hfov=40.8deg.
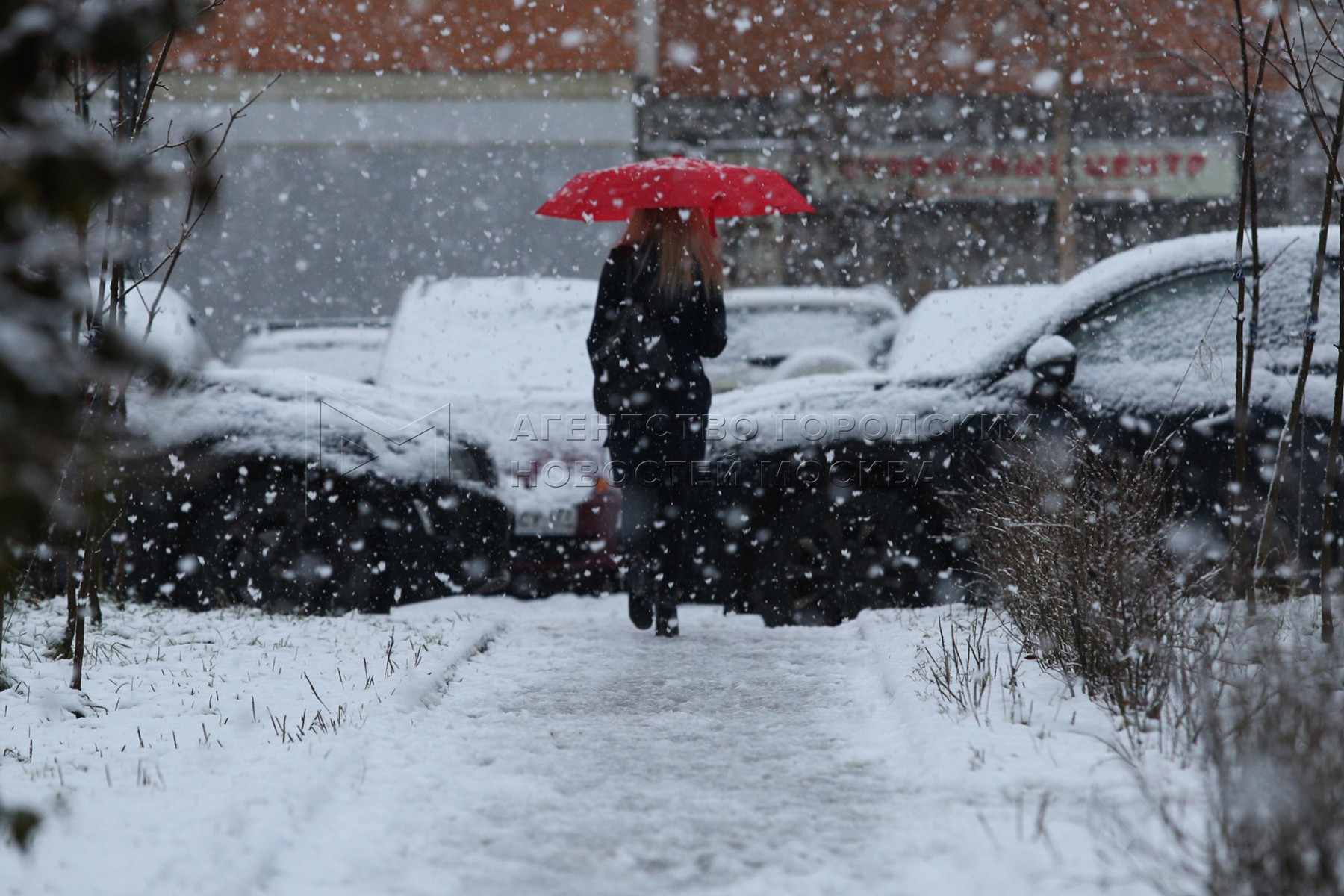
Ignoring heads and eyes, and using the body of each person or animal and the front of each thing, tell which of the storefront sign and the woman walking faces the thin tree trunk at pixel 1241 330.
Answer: the storefront sign

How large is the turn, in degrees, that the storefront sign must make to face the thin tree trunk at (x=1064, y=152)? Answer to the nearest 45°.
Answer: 0° — it already faces it

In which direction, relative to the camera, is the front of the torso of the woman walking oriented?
away from the camera

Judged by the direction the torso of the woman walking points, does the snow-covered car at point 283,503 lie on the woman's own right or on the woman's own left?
on the woman's own left

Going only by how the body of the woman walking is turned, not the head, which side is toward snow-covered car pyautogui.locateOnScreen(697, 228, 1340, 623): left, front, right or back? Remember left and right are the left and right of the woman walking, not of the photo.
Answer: right

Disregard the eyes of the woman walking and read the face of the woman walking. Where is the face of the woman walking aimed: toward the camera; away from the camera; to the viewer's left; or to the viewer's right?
away from the camera

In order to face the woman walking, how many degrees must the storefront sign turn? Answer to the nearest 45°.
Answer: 0° — it already faces them
